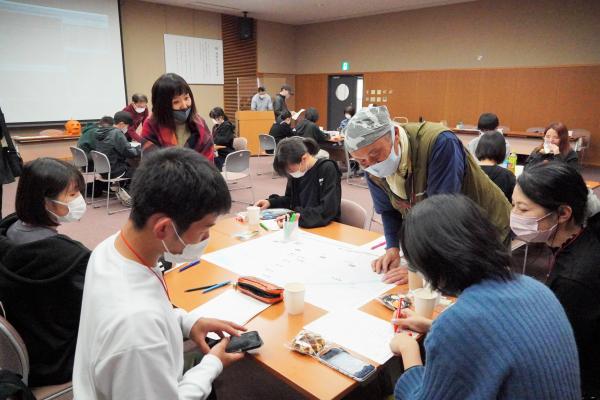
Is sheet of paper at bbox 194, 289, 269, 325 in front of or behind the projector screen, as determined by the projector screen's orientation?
in front

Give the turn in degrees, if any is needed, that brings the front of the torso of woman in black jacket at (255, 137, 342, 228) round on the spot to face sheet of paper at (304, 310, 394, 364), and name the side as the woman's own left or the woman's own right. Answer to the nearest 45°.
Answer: approximately 45° to the woman's own left

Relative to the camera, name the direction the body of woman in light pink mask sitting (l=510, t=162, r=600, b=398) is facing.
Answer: to the viewer's left

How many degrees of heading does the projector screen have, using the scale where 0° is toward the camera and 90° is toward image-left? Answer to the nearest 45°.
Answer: approximately 315°

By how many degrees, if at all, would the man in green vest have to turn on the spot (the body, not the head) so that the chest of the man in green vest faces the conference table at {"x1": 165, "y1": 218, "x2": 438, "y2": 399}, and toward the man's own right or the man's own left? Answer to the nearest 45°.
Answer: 0° — they already face it

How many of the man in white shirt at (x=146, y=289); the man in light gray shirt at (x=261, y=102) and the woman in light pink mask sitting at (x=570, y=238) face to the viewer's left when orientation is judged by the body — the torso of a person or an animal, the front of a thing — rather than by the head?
1

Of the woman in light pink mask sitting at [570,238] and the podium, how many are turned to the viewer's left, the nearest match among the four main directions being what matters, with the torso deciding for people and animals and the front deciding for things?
1

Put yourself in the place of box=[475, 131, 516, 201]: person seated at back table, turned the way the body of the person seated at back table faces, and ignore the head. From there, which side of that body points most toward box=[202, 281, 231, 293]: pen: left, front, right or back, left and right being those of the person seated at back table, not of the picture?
back

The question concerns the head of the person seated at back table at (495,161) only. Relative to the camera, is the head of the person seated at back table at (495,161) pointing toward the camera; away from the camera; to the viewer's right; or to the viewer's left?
away from the camera

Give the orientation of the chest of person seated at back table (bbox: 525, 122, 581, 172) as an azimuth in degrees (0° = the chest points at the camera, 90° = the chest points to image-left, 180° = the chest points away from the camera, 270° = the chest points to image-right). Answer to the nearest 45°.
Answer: approximately 45°

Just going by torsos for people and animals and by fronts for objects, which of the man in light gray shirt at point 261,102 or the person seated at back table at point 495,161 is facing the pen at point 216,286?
the man in light gray shirt
